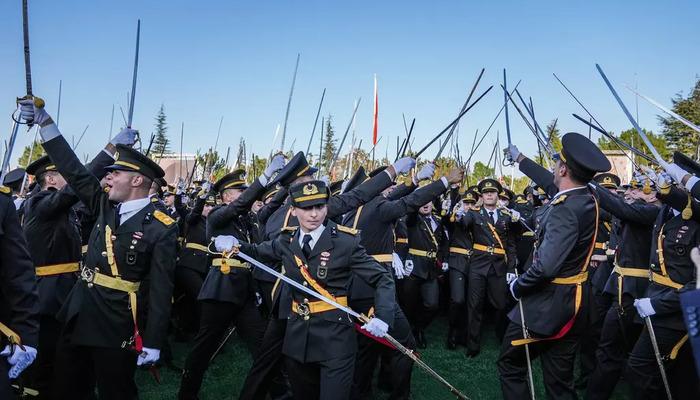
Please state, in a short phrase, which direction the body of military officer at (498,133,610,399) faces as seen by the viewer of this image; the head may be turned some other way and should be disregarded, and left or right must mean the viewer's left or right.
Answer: facing away from the viewer and to the left of the viewer

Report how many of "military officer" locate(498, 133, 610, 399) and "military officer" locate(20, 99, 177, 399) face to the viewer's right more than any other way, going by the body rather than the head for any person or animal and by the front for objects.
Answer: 0

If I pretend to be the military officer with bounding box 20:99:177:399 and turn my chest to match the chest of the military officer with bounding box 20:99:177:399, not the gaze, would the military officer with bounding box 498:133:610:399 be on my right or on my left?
on my left

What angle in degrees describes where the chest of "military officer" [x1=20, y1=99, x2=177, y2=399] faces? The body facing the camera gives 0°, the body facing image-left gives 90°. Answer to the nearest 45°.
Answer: approximately 45°

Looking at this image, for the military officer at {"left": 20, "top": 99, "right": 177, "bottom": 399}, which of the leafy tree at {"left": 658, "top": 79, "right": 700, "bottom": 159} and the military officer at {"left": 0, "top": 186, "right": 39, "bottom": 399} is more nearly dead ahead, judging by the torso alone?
the military officer

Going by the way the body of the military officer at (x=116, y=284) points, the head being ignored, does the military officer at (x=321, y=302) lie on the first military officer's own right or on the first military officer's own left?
on the first military officer's own left
